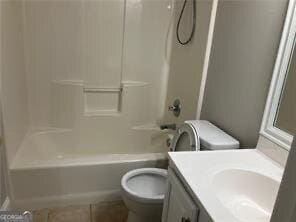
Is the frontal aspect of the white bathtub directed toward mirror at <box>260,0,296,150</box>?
no

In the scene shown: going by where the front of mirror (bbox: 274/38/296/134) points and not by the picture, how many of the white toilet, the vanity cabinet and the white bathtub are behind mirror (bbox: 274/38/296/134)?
0

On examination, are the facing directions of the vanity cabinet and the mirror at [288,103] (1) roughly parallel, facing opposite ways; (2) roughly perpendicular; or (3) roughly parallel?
roughly parallel

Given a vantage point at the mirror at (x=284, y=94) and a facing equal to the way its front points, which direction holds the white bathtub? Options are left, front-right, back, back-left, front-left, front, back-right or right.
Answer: front-right

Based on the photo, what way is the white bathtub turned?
toward the camera

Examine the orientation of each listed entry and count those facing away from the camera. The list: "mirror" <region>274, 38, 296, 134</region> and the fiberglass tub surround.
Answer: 0

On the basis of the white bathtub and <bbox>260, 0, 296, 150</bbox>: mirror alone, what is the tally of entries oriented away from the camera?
0

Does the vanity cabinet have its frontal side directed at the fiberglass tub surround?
no

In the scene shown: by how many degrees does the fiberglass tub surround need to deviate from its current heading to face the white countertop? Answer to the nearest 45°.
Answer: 0° — it already faces it

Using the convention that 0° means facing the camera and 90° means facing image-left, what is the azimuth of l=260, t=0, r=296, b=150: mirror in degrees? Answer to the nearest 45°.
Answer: approximately 45°

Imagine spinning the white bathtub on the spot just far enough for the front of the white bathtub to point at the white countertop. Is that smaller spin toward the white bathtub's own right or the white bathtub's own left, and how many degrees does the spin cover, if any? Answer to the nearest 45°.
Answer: approximately 45° to the white bathtub's own left

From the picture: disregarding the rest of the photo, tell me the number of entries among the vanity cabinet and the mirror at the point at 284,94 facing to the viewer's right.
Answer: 0

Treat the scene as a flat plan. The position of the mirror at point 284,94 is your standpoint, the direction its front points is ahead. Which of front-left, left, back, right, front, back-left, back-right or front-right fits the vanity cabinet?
front

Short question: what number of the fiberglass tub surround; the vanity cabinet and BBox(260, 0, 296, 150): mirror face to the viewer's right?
0

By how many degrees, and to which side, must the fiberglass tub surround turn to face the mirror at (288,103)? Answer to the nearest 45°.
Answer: approximately 45° to its left

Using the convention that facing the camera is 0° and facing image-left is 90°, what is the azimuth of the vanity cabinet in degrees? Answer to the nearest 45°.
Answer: approximately 45°

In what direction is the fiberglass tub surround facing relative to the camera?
toward the camera
